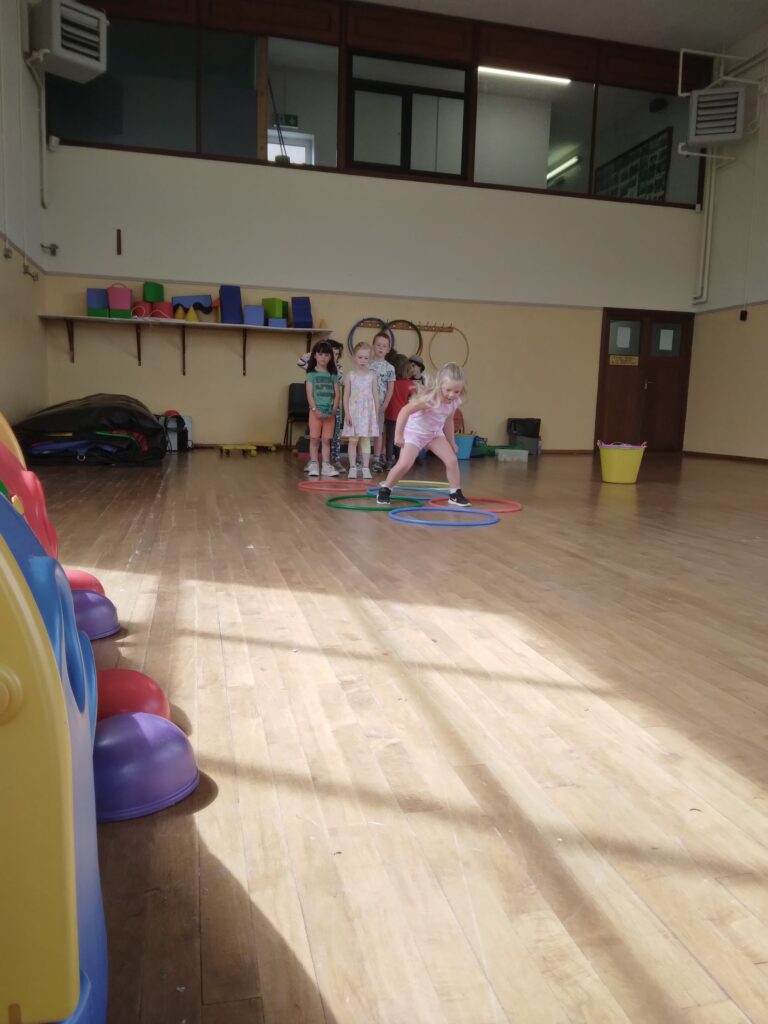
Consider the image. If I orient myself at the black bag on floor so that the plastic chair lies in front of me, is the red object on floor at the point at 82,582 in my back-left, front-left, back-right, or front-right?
back-right

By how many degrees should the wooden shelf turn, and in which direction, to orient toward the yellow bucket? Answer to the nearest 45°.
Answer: approximately 45° to its left

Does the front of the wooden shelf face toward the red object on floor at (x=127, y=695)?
yes

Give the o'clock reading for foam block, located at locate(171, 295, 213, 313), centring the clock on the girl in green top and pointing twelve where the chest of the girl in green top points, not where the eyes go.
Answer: The foam block is roughly at 5 o'clock from the girl in green top.

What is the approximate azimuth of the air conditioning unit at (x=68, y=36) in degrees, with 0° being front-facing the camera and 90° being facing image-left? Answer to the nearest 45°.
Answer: approximately 315°

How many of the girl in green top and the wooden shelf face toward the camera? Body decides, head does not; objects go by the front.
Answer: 2

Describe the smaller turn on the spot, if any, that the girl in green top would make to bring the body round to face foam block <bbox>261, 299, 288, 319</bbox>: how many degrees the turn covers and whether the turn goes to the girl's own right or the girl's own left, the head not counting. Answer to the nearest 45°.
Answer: approximately 180°

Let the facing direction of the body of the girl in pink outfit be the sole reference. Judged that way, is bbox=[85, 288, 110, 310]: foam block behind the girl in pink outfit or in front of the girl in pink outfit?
behind

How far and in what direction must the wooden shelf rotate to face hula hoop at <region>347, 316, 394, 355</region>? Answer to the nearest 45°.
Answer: approximately 90° to its left

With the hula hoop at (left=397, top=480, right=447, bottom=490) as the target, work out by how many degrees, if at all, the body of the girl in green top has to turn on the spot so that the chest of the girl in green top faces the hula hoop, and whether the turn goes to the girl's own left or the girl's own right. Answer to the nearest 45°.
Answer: approximately 45° to the girl's own left

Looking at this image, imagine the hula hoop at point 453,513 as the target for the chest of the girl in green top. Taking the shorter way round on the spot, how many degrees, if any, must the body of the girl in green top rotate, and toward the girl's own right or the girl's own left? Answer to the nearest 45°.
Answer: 0° — they already face it
